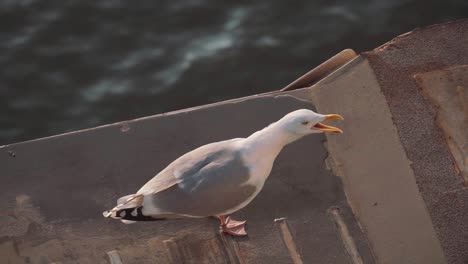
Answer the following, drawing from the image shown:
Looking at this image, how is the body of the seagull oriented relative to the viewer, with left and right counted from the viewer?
facing to the right of the viewer
